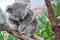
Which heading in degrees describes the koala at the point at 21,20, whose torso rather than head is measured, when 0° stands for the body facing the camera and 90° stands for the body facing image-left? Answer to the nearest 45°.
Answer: approximately 45°
